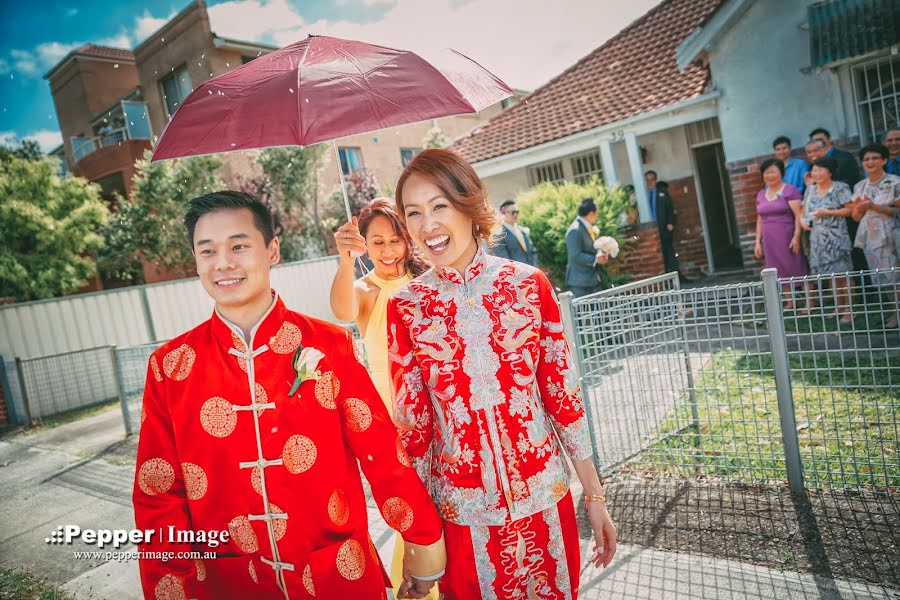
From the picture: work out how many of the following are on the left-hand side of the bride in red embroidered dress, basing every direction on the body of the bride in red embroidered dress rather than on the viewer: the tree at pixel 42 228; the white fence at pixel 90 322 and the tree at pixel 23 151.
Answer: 0

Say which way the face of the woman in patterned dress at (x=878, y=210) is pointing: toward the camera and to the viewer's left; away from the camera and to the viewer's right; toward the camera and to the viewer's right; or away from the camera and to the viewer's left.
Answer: toward the camera and to the viewer's left

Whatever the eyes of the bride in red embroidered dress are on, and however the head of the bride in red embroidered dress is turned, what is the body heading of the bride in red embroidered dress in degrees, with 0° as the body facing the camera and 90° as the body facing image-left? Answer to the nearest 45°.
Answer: approximately 0°

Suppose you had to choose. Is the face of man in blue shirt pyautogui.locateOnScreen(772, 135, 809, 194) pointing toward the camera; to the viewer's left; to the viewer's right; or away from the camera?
toward the camera

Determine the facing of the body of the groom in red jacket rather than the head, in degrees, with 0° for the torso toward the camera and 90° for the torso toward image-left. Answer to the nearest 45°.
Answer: approximately 0°

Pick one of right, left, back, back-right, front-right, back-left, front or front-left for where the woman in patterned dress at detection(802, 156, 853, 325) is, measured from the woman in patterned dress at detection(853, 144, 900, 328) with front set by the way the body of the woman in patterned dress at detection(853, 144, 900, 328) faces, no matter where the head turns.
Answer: right

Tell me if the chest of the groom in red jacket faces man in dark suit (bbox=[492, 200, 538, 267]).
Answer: no

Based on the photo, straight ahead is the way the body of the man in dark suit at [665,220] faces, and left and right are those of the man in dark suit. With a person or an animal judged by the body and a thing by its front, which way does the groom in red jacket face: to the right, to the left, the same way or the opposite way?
to the left

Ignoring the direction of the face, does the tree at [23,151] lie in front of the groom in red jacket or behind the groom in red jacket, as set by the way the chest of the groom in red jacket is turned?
behind

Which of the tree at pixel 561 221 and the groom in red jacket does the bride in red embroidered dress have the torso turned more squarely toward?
the groom in red jacket

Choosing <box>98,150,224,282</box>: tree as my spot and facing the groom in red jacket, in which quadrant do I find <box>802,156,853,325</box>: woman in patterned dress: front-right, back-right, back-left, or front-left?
front-left

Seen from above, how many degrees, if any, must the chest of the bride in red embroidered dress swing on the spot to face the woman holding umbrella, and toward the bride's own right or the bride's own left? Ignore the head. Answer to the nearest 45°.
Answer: approximately 180°

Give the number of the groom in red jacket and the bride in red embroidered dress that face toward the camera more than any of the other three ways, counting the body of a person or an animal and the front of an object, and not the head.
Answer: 2

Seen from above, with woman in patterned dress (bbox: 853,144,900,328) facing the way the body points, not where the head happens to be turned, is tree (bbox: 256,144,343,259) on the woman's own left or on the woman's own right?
on the woman's own right

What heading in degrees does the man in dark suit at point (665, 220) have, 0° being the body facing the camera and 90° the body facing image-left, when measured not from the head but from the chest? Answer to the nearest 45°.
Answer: approximately 45°

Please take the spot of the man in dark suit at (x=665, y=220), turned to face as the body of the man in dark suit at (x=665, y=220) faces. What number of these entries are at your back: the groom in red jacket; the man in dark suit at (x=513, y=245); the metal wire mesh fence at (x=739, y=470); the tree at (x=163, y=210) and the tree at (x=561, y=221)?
0
